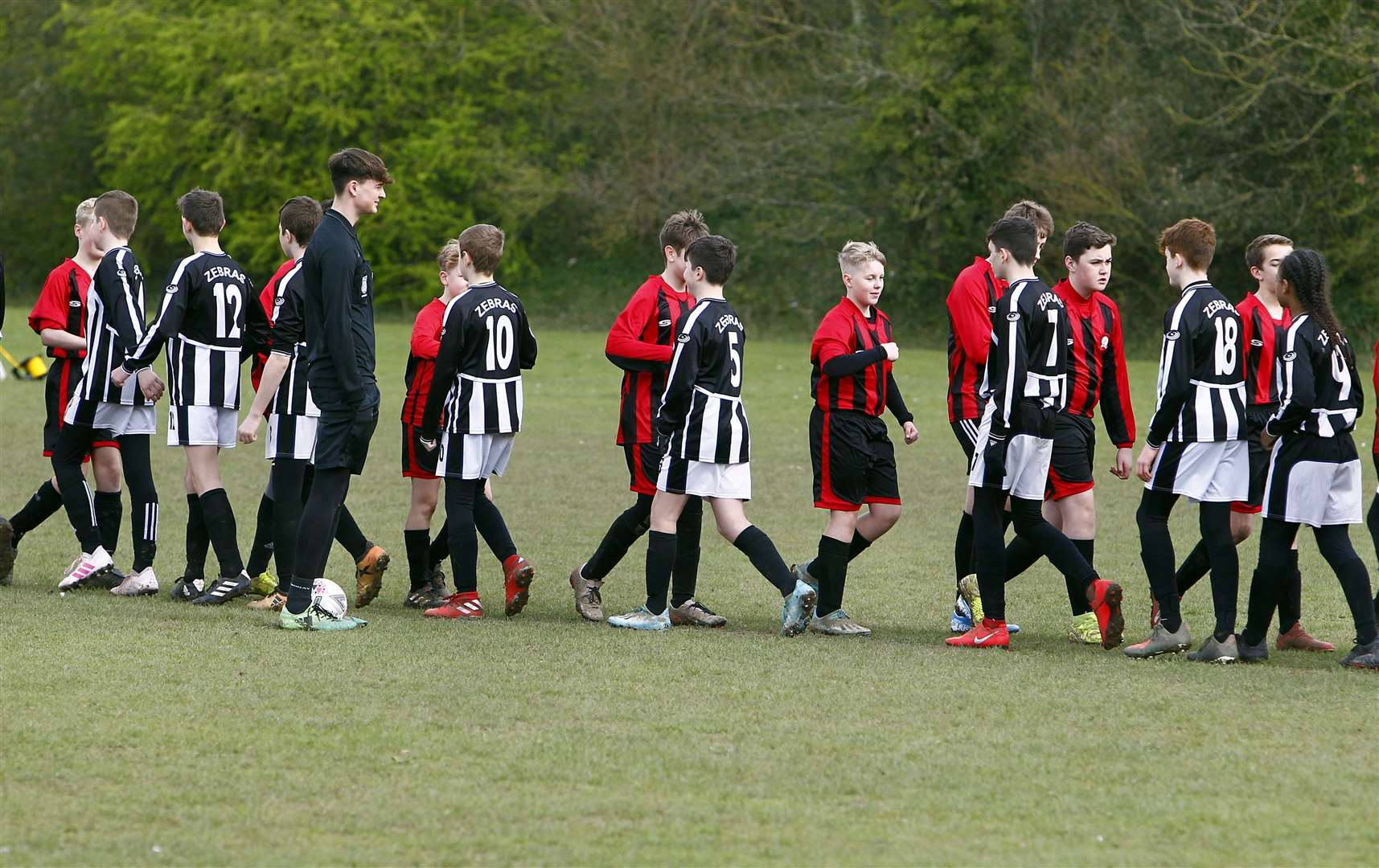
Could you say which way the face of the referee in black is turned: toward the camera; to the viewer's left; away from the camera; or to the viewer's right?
to the viewer's right

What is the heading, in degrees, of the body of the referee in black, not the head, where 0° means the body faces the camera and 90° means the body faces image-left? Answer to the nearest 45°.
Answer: approximately 270°
